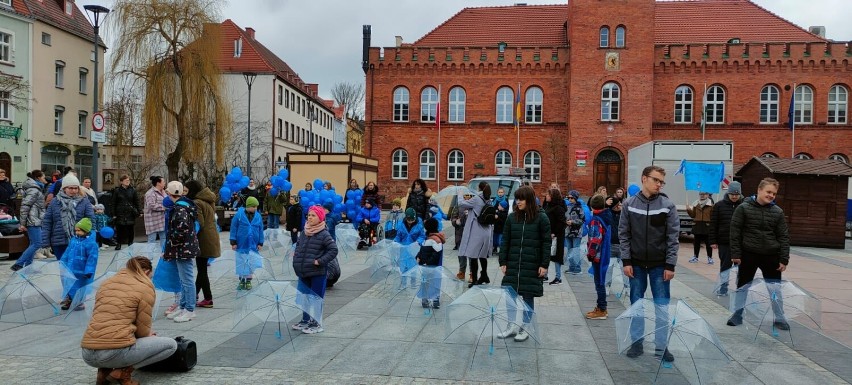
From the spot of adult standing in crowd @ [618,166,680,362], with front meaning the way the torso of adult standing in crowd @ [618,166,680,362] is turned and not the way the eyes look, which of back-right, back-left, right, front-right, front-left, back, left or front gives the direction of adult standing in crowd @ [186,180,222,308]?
right

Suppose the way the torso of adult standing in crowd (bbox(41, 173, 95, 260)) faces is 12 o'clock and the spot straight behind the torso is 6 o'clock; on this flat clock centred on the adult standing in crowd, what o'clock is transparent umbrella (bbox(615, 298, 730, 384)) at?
The transparent umbrella is roughly at 11 o'clock from the adult standing in crowd.

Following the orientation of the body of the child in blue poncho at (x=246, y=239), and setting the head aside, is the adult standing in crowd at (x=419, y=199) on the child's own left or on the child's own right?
on the child's own left

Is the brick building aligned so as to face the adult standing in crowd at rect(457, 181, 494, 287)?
yes

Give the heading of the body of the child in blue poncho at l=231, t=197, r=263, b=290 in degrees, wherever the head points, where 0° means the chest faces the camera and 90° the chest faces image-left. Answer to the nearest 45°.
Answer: approximately 0°

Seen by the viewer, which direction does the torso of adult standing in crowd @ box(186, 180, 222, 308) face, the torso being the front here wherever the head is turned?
to the viewer's left

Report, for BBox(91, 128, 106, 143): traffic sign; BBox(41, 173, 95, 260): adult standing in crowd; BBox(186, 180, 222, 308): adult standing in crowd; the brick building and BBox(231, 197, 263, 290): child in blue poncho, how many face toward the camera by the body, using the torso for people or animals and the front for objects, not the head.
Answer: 4
